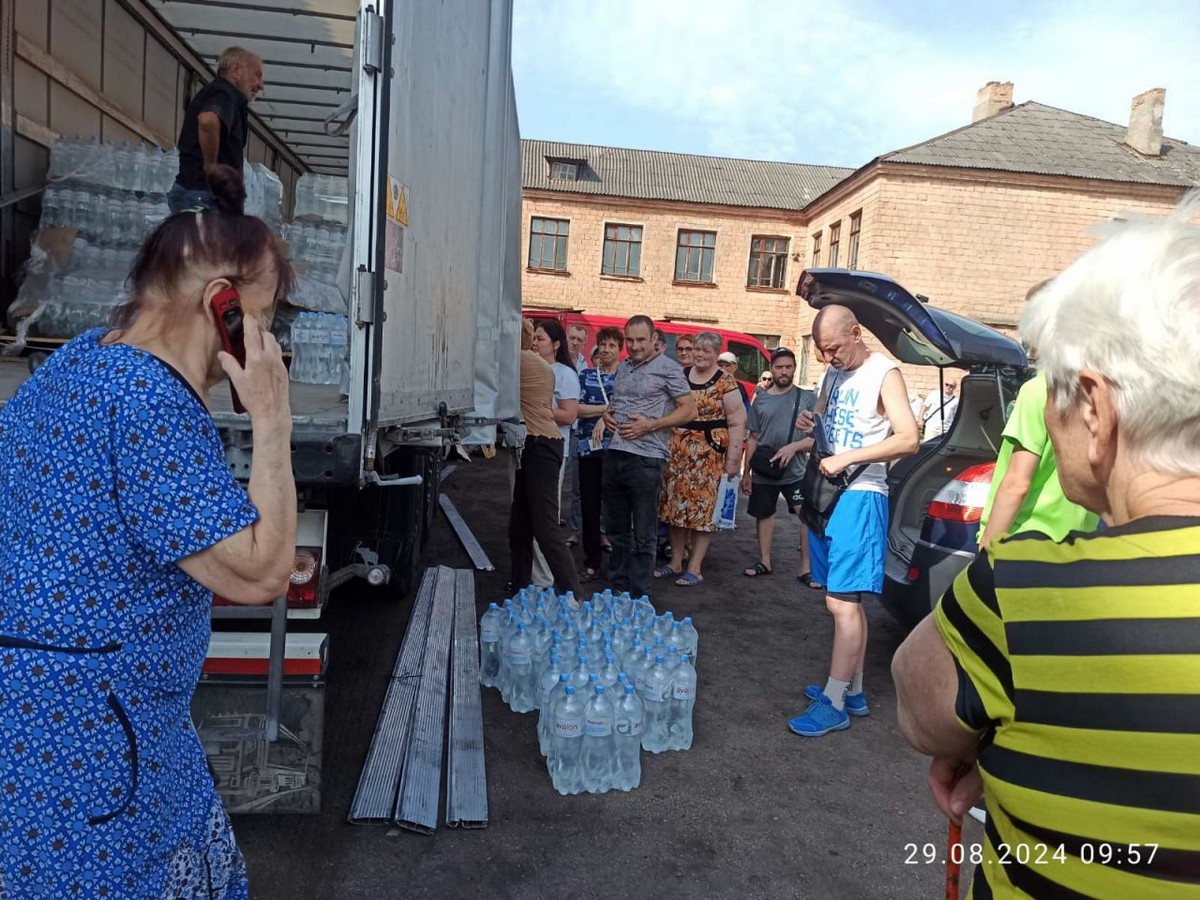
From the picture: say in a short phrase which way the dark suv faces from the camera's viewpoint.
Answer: facing away from the viewer and to the right of the viewer

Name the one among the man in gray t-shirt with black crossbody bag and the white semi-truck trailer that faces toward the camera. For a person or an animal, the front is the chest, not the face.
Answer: the man in gray t-shirt with black crossbody bag

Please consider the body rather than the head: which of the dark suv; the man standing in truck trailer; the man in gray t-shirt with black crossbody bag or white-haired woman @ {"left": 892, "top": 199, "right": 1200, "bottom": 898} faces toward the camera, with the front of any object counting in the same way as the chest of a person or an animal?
the man in gray t-shirt with black crossbody bag

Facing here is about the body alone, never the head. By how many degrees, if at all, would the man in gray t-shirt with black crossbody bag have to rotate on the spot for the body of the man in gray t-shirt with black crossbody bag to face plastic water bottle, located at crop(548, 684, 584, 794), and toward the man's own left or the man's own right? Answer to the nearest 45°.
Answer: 0° — they already face it

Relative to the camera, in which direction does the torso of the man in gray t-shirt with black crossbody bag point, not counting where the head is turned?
toward the camera

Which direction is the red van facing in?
to the viewer's right

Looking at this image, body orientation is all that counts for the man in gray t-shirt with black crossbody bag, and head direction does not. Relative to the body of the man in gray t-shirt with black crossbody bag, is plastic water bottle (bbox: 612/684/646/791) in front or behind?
in front

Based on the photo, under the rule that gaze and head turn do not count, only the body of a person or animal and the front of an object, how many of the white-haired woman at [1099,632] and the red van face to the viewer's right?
1

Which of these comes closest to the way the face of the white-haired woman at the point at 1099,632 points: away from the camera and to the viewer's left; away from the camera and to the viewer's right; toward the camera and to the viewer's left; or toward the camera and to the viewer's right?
away from the camera and to the viewer's left

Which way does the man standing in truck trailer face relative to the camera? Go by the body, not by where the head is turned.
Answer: to the viewer's right

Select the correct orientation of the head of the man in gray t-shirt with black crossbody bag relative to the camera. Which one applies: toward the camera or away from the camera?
toward the camera

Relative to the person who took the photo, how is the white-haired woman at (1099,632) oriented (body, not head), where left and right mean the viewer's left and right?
facing away from the viewer and to the left of the viewer

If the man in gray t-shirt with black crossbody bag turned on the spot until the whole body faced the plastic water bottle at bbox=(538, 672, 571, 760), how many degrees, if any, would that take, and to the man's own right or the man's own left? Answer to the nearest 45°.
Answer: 0° — they already face it

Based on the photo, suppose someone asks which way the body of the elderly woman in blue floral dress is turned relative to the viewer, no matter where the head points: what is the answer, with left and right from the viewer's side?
facing away from the viewer and to the right of the viewer

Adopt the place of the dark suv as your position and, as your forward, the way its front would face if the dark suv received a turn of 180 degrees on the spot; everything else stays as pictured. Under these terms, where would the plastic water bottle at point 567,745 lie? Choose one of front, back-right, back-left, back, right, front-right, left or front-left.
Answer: front

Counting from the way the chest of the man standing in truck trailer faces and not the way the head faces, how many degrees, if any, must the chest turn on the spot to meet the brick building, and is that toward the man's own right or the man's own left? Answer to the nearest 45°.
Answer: approximately 45° to the man's own left

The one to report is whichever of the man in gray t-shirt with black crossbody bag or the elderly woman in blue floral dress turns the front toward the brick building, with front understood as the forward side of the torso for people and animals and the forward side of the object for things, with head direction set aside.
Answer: the elderly woman in blue floral dress

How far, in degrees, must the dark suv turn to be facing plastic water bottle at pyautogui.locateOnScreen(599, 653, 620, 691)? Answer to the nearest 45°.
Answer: approximately 180°
